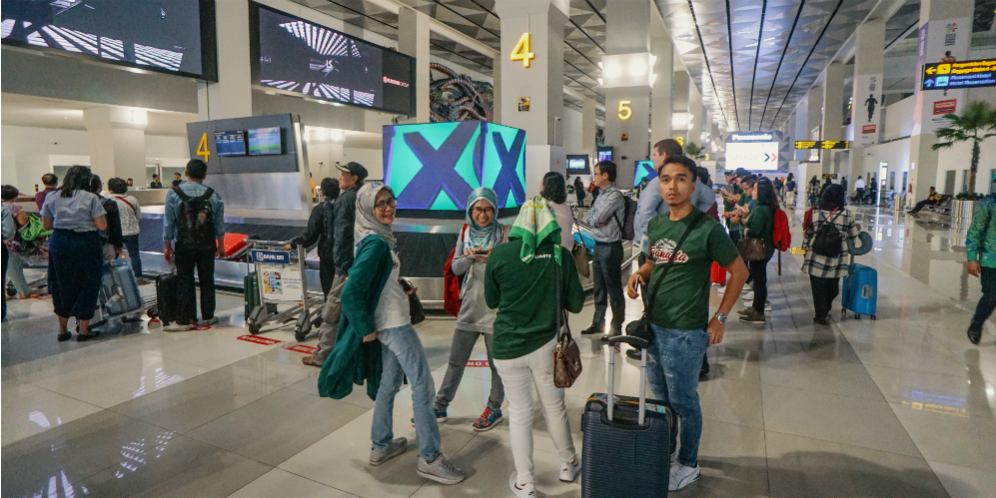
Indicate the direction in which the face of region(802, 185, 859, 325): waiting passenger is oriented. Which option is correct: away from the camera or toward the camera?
away from the camera

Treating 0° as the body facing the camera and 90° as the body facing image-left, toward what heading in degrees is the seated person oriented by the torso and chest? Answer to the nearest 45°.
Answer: approximately 90°

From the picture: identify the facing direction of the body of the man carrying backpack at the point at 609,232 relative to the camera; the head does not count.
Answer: to the viewer's left

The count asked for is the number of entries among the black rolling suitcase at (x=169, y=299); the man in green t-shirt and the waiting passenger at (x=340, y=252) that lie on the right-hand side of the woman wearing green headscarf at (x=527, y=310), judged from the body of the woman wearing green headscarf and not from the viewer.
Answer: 1

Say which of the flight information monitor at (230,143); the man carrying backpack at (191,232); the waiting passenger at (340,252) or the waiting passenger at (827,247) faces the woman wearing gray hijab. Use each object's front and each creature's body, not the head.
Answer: the flight information monitor

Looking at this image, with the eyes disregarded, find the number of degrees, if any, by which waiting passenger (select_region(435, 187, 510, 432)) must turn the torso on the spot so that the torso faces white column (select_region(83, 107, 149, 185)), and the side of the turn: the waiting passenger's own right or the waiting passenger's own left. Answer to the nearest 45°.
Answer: approximately 135° to the waiting passenger's own right

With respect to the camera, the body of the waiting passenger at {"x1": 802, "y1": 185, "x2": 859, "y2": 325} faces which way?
away from the camera

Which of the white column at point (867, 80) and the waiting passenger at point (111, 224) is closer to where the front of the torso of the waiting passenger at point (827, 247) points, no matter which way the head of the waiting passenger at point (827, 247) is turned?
the white column

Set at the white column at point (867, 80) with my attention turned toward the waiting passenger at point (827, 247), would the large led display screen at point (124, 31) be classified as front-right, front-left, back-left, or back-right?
front-right

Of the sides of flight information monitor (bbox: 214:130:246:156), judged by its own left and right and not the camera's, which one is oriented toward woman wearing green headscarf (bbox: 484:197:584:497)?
front

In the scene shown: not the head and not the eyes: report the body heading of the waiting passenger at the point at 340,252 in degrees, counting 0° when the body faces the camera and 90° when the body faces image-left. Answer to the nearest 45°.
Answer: approximately 90°

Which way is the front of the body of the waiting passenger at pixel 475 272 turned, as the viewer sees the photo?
toward the camera

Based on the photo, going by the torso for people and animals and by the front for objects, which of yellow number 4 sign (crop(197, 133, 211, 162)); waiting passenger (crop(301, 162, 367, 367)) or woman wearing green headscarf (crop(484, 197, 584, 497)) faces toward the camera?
the yellow number 4 sign

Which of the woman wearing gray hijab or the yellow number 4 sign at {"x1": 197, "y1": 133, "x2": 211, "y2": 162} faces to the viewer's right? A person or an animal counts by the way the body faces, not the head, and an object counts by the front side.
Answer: the woman wearing gray hijab

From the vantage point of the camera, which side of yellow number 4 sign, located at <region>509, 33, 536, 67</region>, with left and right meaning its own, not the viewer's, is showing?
front

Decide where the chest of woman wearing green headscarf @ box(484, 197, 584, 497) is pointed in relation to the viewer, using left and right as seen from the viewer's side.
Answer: facing away from the viewer

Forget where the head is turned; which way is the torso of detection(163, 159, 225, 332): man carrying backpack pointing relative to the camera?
away from the camera
